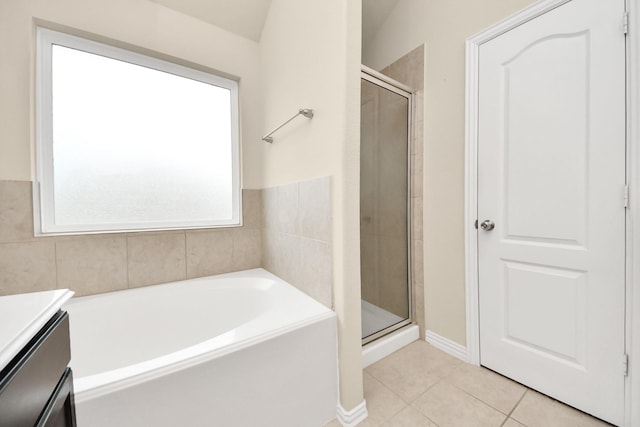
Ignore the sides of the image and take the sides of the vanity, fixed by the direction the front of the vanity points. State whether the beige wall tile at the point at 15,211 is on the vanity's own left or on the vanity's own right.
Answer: on the vanity's own left

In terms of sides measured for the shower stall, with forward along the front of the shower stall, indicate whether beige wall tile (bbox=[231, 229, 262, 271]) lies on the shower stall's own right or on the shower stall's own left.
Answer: on the shower stall's own right

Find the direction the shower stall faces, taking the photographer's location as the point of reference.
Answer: facing the viewer and to the right of the viewer

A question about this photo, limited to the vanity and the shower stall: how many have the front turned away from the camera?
0

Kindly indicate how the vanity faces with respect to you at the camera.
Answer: facing to the right of the viewer

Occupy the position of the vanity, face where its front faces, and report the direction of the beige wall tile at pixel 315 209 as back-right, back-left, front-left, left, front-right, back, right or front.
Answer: front

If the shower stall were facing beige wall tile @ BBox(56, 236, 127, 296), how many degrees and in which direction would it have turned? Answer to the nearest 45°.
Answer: approximately 90° to its right

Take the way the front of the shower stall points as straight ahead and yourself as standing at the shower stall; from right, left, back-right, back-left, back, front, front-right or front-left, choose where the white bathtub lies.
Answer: right

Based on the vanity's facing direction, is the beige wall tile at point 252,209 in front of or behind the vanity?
in front

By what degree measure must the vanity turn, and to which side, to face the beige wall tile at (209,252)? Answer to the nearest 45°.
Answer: approximately 45° to its left

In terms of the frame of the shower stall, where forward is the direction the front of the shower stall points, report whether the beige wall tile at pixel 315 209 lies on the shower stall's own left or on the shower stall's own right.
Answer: on the shower stall's own right

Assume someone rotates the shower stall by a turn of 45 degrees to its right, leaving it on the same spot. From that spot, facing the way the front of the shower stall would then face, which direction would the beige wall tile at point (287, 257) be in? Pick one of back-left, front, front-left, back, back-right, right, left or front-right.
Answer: front-right

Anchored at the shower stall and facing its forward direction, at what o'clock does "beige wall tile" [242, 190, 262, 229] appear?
The beige wall tile is roughly at 4 o'clock from the shower stall.

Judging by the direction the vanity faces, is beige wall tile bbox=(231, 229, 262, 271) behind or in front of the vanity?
in front
